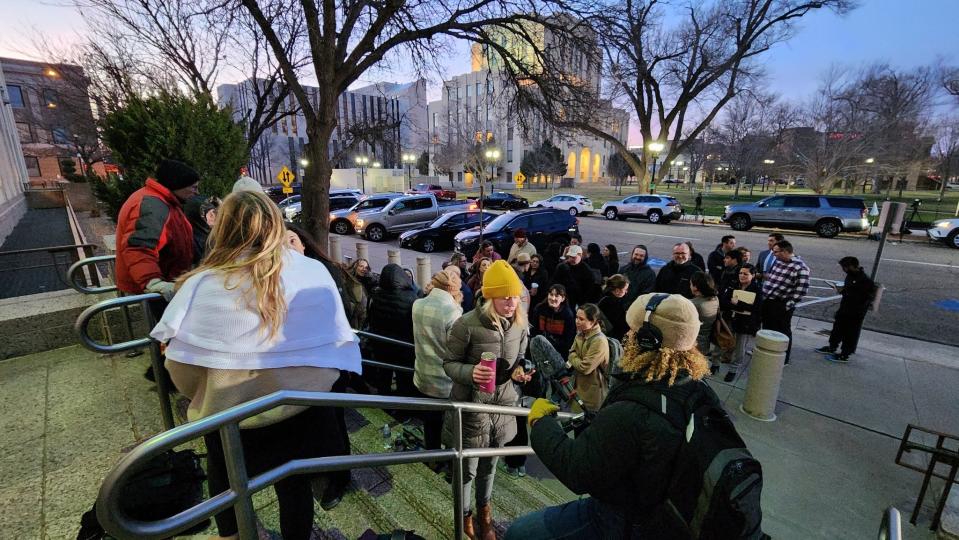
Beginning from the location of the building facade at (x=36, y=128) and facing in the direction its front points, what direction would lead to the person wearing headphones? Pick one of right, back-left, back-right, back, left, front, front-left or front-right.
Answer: front-right

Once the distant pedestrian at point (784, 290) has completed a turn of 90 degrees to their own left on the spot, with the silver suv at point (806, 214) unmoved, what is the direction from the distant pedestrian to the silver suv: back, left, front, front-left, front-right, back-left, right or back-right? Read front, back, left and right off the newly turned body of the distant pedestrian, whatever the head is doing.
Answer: back-left

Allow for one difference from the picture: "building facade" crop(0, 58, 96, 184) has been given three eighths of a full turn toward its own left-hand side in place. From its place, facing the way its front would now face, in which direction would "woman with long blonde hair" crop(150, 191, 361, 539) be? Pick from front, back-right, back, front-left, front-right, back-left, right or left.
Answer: back

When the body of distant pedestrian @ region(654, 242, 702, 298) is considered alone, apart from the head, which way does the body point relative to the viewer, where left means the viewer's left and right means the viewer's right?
facing the viewer

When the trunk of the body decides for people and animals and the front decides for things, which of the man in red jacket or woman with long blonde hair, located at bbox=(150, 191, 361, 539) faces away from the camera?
the woman with long blonde hair

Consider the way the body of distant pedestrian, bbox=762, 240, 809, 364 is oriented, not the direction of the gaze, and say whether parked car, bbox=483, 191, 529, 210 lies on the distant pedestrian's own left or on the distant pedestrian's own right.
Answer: on the distant pedestrian's own right

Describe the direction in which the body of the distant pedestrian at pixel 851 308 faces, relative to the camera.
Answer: to the viewer's left

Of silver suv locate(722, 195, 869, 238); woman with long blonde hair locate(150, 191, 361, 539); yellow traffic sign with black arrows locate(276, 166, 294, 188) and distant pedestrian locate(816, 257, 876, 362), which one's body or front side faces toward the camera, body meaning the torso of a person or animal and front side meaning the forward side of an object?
the yellow traffic sign with black arrows

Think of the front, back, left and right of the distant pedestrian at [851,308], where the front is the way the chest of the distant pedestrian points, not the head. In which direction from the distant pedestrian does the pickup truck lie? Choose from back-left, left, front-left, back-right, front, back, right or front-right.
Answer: front

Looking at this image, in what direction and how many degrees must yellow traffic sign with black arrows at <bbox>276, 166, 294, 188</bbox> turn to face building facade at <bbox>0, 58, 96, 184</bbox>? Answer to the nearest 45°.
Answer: approximately 135° to its right

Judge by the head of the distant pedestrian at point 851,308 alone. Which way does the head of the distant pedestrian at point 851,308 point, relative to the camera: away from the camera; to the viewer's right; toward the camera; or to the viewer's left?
to the viewer's left

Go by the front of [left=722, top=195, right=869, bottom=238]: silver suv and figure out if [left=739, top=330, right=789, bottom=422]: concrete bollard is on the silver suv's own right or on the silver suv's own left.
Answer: on the silver suv's own left

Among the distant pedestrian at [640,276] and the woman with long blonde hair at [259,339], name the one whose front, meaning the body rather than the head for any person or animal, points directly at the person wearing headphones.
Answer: the distant pedestrian

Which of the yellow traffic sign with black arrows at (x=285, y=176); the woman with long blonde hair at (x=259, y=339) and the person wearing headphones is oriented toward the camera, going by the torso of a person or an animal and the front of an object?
the yellow traffic sign with black arrows

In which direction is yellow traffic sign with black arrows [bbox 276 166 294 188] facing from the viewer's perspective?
toward the camera

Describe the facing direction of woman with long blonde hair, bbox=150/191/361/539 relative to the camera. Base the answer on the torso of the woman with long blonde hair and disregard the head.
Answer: away from the camera

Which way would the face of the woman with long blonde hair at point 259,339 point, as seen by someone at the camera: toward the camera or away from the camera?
away from the camera
